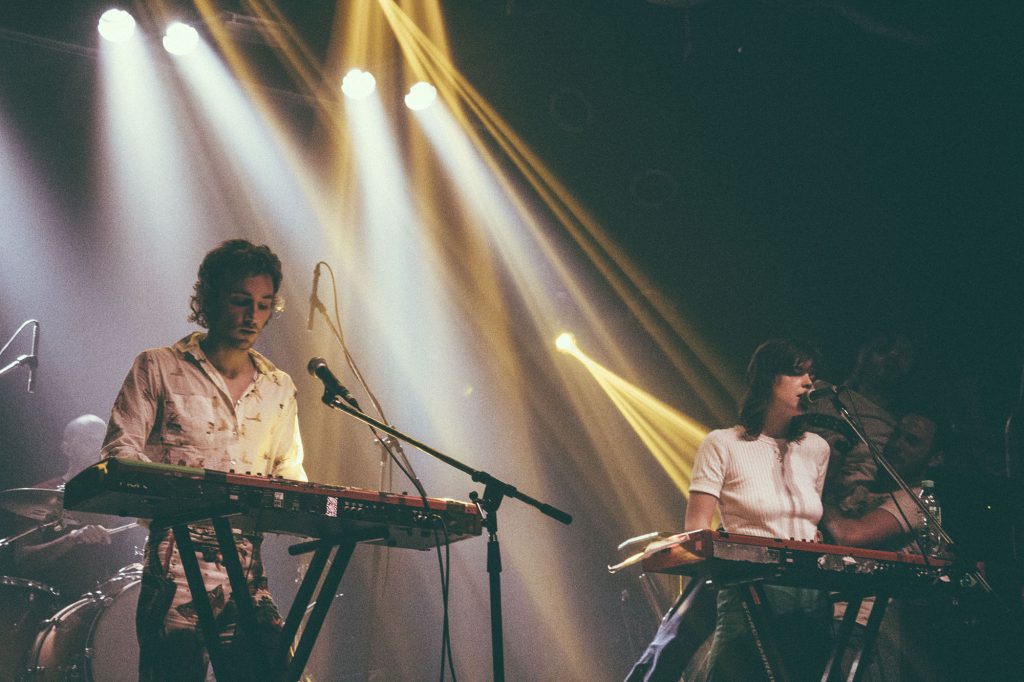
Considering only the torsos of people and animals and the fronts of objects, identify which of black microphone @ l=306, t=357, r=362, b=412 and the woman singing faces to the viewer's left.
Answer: the black microphone

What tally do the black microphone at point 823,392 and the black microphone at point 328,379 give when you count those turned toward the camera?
0

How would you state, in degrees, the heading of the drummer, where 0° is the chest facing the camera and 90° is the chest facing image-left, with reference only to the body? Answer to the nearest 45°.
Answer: approximately 315°

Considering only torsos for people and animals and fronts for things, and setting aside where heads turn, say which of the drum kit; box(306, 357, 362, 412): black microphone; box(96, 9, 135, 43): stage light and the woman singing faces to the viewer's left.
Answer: the black microphone

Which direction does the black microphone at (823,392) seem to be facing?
to the viewer's left

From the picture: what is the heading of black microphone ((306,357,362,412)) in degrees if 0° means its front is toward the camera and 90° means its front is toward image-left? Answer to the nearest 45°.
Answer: approximately 90°

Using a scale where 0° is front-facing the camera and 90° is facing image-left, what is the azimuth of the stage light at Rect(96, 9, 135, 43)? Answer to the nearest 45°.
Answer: approximately 0°

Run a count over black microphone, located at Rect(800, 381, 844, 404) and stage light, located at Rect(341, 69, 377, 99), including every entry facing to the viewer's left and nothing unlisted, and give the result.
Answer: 1
